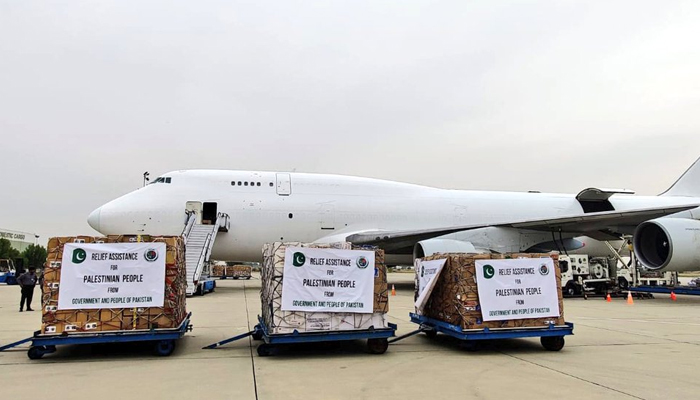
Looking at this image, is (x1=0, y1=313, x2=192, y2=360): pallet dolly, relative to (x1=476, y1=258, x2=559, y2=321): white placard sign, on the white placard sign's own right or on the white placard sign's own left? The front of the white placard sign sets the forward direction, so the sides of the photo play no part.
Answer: on the white placard sign's own right

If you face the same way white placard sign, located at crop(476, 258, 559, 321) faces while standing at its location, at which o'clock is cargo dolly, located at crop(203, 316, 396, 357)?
The cargo dolly is roughly at 2 o'clock from the white placard sign.

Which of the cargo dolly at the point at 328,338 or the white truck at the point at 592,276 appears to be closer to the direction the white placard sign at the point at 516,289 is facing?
the cargo dolly

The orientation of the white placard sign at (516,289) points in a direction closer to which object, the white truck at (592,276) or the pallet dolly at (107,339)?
the pallet dolly

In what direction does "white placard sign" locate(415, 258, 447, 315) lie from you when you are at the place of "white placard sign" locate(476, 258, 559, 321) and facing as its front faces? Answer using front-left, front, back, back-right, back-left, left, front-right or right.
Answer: right

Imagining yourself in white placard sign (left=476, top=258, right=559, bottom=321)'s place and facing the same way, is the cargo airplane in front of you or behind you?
behind

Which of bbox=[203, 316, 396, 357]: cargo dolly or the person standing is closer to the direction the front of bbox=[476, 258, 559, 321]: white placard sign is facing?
the cargo dolly

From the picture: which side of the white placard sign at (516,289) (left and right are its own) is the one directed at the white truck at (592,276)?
back

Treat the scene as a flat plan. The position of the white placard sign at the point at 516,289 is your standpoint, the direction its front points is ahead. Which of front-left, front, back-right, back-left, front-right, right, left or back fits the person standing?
right

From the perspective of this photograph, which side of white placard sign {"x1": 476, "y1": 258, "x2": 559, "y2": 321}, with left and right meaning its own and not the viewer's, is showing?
front

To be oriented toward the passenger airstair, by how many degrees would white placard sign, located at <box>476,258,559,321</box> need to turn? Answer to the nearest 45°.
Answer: approximately 135° to its right
